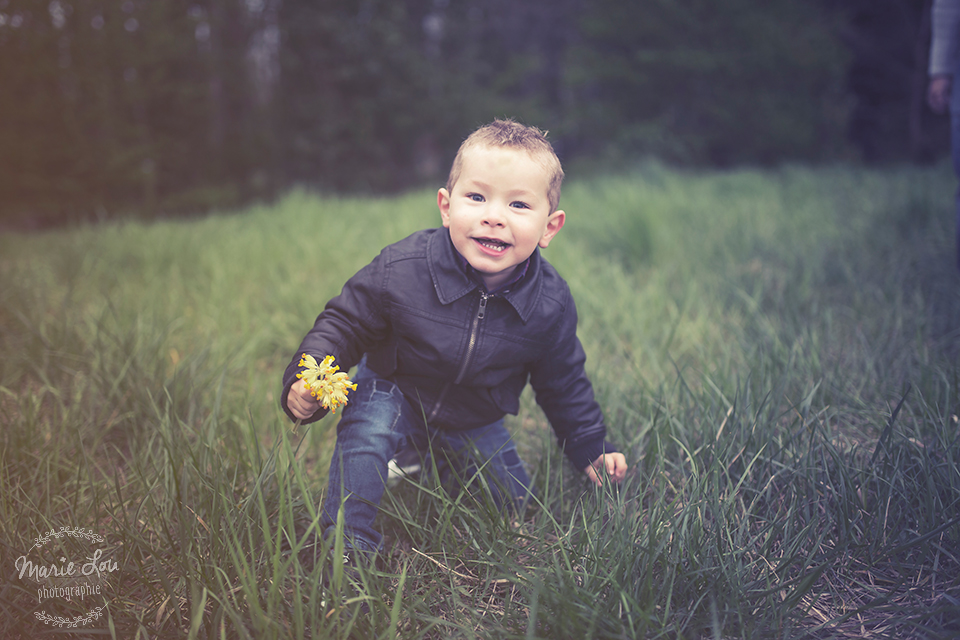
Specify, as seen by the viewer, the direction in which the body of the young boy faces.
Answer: toward the camera
